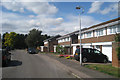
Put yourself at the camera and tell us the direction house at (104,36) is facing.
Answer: facing the viewer and to the left of the viewer
